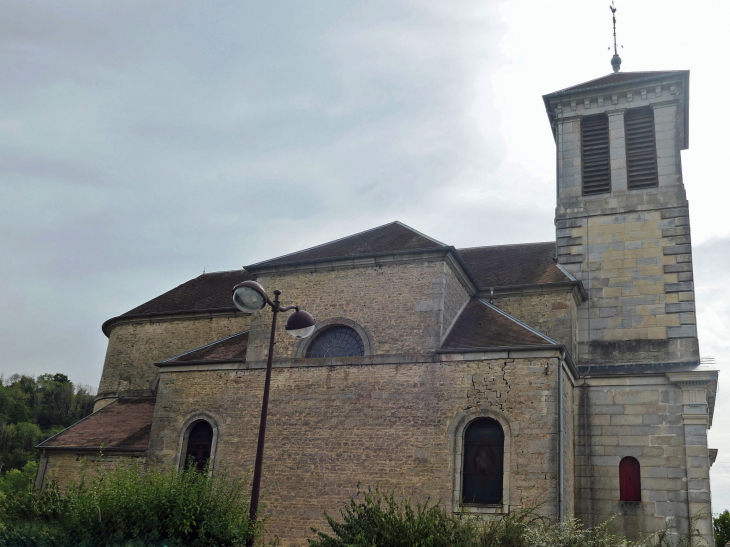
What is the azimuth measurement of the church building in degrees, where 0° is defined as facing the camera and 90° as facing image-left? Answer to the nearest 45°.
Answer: approximately 270°

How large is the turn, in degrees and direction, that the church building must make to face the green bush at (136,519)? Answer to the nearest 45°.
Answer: approximately 135° to its right

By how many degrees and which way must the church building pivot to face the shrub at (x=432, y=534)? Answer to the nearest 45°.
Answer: approximately 90° to its right
